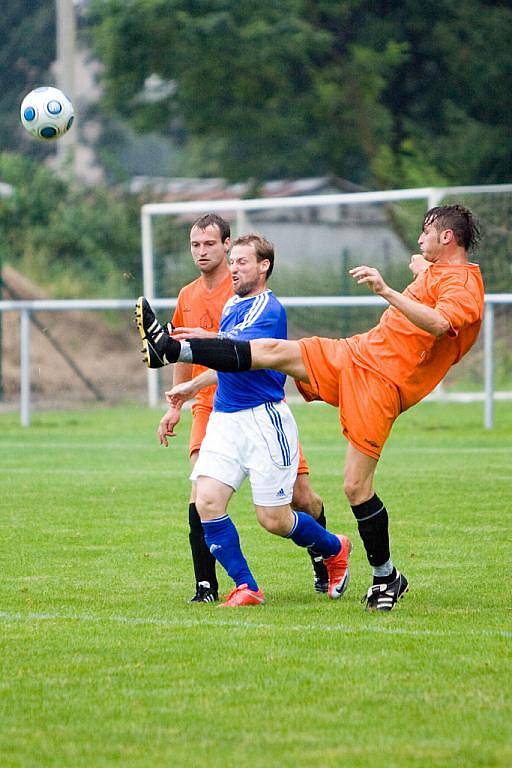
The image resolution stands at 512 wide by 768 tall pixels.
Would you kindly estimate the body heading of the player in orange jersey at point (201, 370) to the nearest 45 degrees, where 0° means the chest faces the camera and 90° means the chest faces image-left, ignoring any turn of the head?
approximately 45°

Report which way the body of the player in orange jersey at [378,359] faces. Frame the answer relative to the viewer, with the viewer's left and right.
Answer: facing to the left of the viewer

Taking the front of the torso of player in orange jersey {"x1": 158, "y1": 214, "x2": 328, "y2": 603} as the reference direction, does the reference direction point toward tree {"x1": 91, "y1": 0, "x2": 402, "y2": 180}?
no

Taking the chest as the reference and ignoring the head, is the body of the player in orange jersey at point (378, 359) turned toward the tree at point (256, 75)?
no

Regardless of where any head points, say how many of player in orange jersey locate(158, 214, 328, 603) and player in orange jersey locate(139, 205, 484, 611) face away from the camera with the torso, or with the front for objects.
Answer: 0

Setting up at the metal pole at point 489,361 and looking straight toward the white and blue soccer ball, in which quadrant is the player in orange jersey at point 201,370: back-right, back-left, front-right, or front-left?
front-left

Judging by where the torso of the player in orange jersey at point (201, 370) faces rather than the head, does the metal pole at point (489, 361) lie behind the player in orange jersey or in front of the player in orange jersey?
behind

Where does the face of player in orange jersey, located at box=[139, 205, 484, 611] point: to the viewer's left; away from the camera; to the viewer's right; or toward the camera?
to the viewer's left

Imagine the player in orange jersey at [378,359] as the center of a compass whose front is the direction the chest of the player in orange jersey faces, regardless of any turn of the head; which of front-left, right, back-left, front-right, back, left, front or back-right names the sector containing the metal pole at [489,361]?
right
